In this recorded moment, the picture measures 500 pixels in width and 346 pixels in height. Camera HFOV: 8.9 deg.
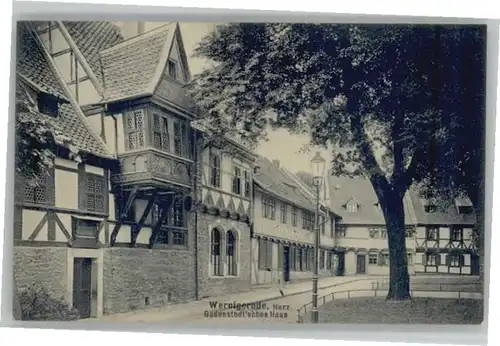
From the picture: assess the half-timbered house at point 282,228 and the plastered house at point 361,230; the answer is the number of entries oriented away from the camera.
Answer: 0

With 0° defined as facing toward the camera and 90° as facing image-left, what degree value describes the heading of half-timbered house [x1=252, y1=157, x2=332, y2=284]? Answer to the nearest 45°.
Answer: approximately 315°

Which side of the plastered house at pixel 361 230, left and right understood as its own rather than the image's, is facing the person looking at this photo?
front
